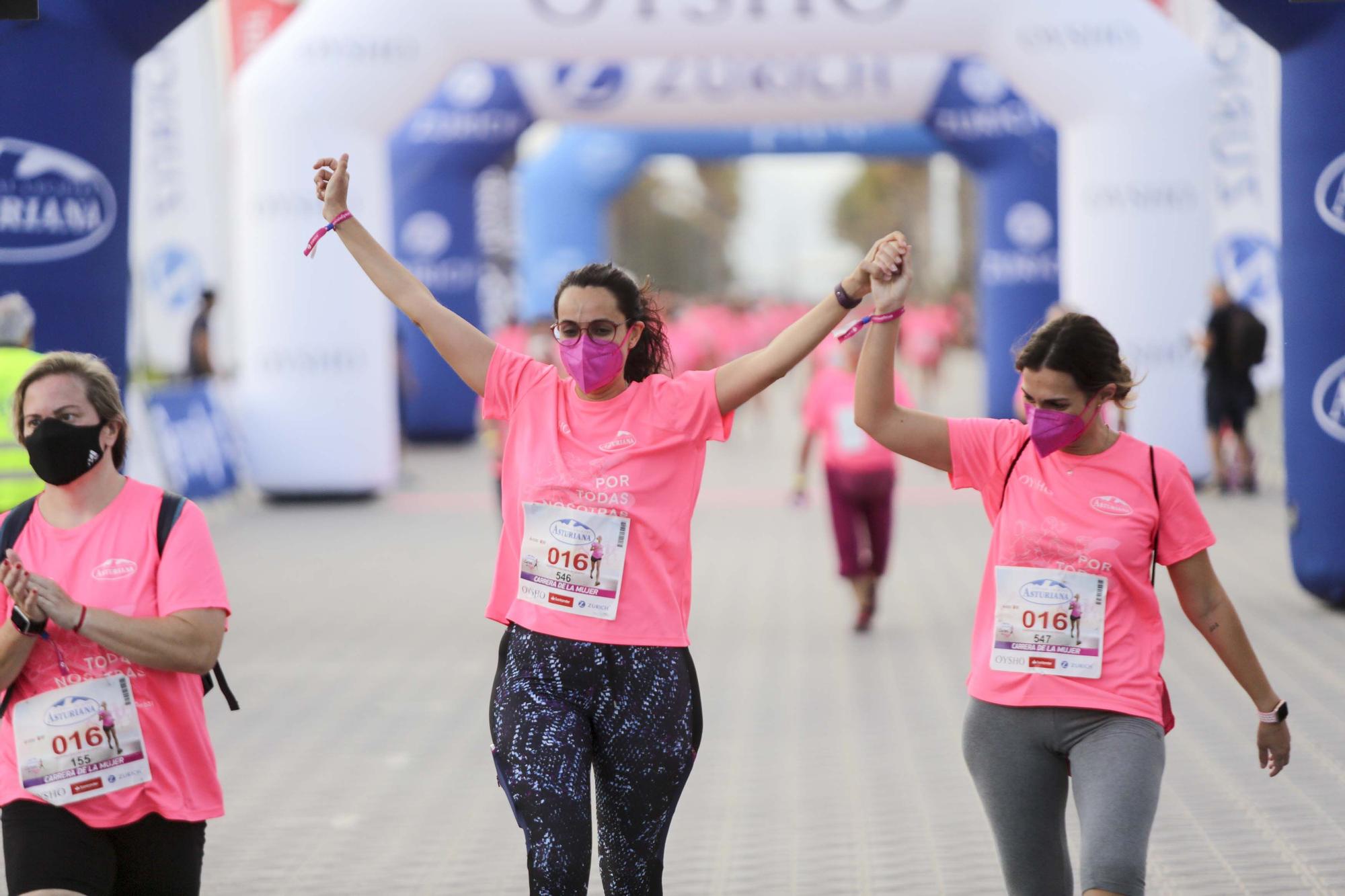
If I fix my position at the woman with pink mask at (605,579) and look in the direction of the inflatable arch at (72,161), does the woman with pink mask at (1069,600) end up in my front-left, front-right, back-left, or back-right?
back-right

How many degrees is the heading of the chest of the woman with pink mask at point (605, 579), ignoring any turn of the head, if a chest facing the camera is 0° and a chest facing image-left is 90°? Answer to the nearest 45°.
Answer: approximately 0°

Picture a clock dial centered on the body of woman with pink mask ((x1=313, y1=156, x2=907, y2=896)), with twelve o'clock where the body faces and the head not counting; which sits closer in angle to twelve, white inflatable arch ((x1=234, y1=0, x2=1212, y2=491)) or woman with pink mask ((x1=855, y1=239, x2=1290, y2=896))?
the woman with pink mask

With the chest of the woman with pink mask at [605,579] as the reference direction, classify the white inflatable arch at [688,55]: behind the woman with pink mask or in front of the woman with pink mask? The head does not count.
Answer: behind

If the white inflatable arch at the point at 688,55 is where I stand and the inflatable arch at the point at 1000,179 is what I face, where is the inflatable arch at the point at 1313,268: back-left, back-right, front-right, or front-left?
back-right

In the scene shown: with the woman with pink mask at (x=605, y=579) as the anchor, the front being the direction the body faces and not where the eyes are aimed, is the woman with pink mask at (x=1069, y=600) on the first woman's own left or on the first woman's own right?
on the first woman's own left

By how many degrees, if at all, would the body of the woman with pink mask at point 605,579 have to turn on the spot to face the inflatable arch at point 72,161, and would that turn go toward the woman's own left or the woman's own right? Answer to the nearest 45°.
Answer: approximately 135° to the woman's own right

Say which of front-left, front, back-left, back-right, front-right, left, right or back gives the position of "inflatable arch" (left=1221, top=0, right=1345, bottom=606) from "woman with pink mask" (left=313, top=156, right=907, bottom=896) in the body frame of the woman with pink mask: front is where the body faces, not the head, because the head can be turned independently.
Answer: back-left

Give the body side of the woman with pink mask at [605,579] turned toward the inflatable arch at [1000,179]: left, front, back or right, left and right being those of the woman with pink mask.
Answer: back
